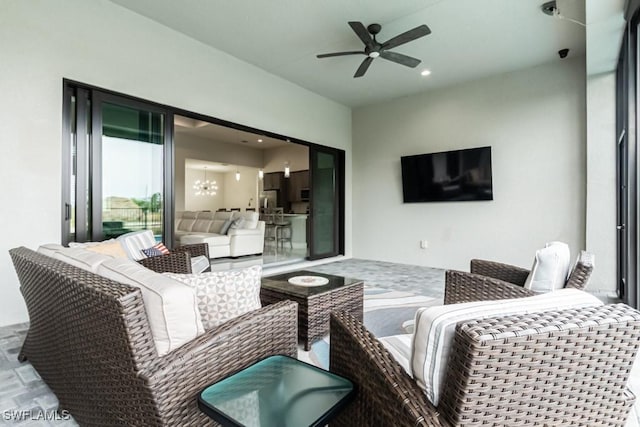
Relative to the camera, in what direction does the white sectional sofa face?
facing the viewer and to the left of the viewer

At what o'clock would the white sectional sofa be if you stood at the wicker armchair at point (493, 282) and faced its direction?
The white sectional sofa is roughly at 1 o'clock from the wicker armchair.

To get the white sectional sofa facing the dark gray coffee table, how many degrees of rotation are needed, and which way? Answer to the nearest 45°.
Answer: approximately 45° to its left

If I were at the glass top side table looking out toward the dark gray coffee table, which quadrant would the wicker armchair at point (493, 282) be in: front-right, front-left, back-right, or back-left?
front-right

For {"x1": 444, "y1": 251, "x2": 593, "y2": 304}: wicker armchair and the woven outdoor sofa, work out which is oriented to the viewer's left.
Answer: the wicker armchair

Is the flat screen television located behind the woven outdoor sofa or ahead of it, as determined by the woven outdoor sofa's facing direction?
ahead

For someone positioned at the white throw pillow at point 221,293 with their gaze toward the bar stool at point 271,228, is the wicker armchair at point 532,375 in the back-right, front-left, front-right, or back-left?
back-right

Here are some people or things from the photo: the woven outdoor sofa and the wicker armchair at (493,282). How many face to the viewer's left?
1

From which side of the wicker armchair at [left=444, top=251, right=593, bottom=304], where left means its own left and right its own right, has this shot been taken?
left

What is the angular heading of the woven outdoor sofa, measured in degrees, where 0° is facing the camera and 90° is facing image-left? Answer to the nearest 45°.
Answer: approximately 225°

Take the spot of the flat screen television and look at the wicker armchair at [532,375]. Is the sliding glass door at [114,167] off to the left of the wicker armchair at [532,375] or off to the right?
right

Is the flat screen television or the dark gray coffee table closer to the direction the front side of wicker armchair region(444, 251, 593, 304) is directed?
the dark gray coffee table

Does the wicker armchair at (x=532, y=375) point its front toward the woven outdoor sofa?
no

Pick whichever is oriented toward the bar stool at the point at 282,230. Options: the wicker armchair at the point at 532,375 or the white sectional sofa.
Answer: the wicker armchair

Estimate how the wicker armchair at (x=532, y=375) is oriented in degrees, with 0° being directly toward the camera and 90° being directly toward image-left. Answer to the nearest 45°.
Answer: approximately 135°

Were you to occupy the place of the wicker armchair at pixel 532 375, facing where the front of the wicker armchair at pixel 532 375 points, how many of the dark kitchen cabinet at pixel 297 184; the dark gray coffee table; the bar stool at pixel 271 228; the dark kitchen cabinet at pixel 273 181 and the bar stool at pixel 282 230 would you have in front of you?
5

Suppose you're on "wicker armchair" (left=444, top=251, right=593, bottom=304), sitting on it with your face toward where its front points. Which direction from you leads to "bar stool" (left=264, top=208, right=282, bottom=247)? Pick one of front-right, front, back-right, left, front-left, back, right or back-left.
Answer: front-right

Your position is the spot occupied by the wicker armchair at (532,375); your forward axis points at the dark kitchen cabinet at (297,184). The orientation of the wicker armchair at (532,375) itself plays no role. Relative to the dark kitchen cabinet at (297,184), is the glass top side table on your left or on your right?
left

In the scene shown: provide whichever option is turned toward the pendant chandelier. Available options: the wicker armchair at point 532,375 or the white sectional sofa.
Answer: the wicker armchair

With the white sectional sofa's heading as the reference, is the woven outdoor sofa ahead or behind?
ahead

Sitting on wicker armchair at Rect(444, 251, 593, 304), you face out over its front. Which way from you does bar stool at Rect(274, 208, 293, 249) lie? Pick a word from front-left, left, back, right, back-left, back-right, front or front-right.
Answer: front-right
